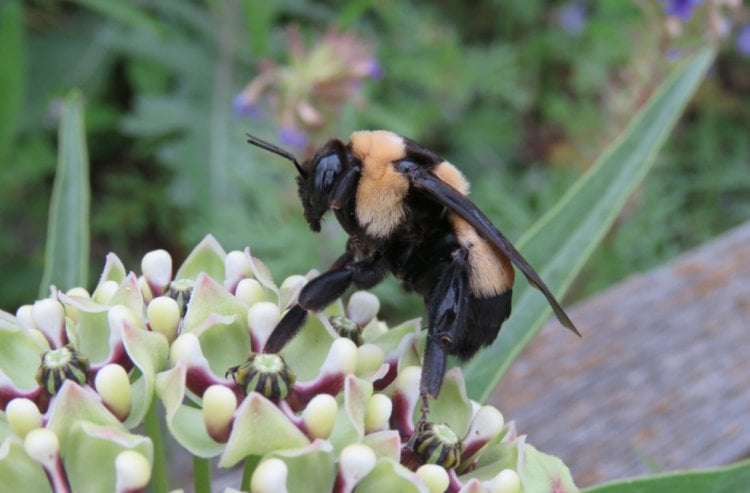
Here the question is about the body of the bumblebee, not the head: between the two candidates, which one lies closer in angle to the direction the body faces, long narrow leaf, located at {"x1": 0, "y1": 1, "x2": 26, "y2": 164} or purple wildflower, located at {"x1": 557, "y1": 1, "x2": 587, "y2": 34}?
the long narrow leaf

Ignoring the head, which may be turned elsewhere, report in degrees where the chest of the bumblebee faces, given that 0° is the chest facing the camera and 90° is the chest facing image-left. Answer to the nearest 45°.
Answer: approximately 90°

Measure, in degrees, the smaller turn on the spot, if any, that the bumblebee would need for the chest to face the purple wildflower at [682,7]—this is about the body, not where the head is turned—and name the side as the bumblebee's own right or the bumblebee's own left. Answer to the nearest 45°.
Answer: approximately 135° to the bumblebee's own right

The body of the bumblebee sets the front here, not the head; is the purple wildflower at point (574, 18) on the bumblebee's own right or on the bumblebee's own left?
on the bumblebee's own right
